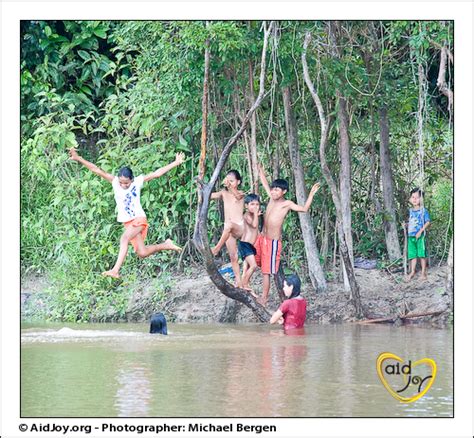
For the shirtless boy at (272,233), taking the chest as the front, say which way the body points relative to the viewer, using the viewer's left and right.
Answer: facing the viewer and to the left of the viewer

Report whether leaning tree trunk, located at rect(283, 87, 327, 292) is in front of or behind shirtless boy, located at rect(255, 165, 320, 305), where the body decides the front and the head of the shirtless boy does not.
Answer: behind

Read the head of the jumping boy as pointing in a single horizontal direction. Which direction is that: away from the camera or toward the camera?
toward the camera

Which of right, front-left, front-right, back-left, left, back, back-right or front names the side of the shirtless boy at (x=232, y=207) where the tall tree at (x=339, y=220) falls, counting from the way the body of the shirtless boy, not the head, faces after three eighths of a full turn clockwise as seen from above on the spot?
right

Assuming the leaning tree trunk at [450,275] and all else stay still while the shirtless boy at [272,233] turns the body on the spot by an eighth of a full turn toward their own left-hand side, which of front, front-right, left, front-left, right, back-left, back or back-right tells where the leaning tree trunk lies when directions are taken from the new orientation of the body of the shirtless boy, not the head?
left

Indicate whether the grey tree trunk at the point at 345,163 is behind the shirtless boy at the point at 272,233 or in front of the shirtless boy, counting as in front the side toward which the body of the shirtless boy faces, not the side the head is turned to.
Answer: behind

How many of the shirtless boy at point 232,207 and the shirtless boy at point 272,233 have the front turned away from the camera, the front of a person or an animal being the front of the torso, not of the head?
0

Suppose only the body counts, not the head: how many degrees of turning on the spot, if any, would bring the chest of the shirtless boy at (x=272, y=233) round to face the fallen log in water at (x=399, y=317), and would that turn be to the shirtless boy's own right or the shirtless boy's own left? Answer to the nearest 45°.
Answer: approximately 135° to the shirtless boy's own left

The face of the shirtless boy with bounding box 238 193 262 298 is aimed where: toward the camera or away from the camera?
toward the camera

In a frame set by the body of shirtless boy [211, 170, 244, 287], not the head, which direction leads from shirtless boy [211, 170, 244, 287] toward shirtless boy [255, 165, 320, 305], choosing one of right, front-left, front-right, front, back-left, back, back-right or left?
back-left

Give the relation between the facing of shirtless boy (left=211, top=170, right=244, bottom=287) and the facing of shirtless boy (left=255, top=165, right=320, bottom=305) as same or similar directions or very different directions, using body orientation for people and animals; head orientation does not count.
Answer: same or similar directions
